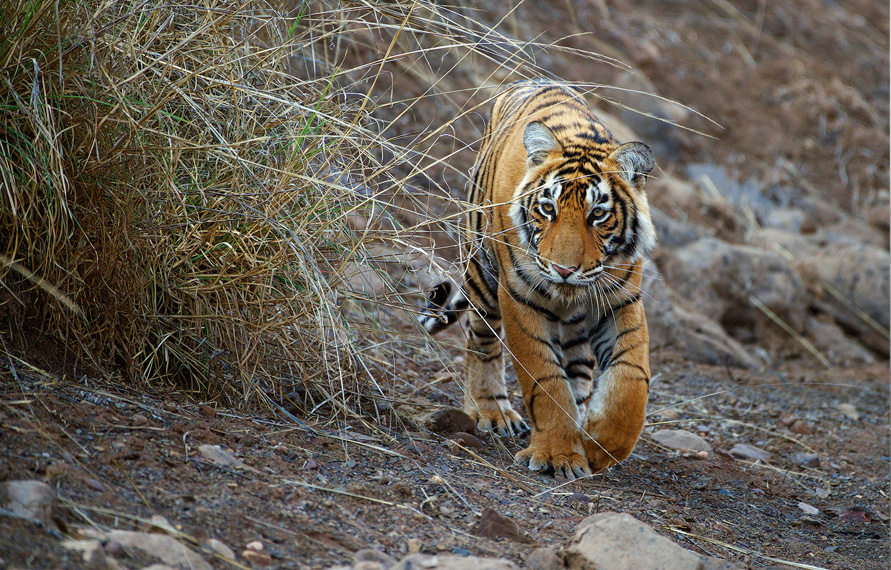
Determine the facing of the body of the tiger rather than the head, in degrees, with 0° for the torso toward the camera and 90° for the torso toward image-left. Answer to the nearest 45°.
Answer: approximately 0°

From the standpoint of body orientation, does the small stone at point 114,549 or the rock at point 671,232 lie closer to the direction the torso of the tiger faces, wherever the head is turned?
the small stone

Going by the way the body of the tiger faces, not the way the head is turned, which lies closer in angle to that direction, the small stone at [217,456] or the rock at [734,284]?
the small stone

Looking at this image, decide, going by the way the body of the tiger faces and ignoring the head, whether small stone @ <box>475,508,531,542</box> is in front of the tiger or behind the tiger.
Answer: in front

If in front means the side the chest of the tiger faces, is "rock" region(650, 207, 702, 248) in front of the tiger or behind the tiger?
behind

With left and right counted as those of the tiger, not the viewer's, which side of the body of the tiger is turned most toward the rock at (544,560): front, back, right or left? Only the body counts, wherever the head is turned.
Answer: front

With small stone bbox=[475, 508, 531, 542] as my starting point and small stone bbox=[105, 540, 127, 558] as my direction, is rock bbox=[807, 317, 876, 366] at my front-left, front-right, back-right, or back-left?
back-right

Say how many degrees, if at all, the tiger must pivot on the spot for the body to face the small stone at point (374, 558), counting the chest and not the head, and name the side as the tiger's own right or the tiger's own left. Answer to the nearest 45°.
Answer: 0° — it already faces it

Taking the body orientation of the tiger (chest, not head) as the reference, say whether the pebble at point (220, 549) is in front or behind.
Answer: in front

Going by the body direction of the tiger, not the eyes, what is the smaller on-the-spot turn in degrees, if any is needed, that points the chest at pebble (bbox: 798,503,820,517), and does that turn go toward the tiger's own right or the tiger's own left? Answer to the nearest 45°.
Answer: approximately 90° to the tiger's own left
